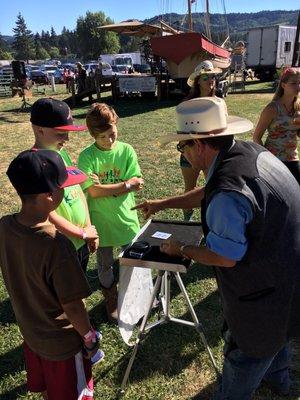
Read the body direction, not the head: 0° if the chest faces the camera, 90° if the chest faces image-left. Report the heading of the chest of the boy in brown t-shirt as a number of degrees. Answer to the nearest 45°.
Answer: approximately 225°

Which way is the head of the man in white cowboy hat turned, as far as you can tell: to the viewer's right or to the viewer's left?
to the viewer's left

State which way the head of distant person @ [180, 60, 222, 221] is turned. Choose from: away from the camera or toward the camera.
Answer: toward the camera

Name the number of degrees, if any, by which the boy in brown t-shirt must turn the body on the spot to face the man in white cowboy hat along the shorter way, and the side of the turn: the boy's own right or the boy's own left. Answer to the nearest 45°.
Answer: approximately 45° to the boy's own right

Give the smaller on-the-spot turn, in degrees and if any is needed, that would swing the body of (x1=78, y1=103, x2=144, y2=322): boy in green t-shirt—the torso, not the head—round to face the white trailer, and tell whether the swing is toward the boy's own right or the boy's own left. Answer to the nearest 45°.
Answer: approximately 90° to the boy's own left

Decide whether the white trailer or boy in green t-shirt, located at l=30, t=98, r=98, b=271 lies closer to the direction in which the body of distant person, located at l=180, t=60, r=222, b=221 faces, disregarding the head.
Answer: the boy in green t-shirt

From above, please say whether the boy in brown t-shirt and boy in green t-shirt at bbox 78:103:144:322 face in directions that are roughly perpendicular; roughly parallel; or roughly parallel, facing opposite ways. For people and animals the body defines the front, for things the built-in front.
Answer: roughly perpendicular

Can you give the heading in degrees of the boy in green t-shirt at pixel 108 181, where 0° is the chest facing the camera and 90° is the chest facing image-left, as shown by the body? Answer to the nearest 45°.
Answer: approximately 315°

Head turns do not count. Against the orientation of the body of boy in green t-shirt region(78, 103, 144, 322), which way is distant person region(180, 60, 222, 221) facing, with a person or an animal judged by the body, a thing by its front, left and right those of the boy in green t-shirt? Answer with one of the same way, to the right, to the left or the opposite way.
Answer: the same way

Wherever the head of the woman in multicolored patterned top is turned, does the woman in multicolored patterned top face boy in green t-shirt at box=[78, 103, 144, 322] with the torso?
no

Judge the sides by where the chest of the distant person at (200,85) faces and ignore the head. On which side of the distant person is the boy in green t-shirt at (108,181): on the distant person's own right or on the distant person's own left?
on the distant person's own right

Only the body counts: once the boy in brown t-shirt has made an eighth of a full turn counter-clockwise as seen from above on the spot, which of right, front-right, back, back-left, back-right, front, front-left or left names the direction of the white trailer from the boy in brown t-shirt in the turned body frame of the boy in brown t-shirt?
front-right

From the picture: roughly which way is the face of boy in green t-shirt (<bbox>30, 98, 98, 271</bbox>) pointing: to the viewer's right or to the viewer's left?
to the viewer's right
